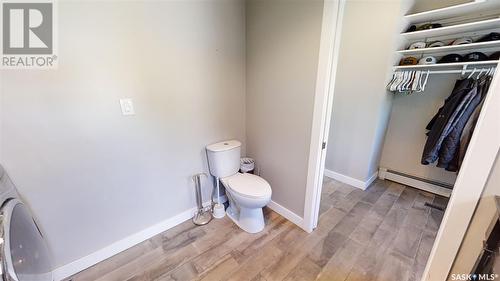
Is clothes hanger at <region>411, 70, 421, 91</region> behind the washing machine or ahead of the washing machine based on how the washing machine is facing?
ahead

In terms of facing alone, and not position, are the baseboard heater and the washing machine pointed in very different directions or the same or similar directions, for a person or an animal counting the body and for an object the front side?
very different directions

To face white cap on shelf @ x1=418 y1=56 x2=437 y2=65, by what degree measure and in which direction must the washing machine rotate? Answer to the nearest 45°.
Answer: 0° — it already faces it

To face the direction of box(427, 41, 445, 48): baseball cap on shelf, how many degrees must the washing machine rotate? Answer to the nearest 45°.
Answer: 0° — it already faces it

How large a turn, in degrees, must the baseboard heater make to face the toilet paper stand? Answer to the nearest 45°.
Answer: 0° — it already faces it

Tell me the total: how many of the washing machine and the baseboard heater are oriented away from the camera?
0

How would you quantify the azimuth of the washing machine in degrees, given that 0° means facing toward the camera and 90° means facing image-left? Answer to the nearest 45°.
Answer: approximately 315°
